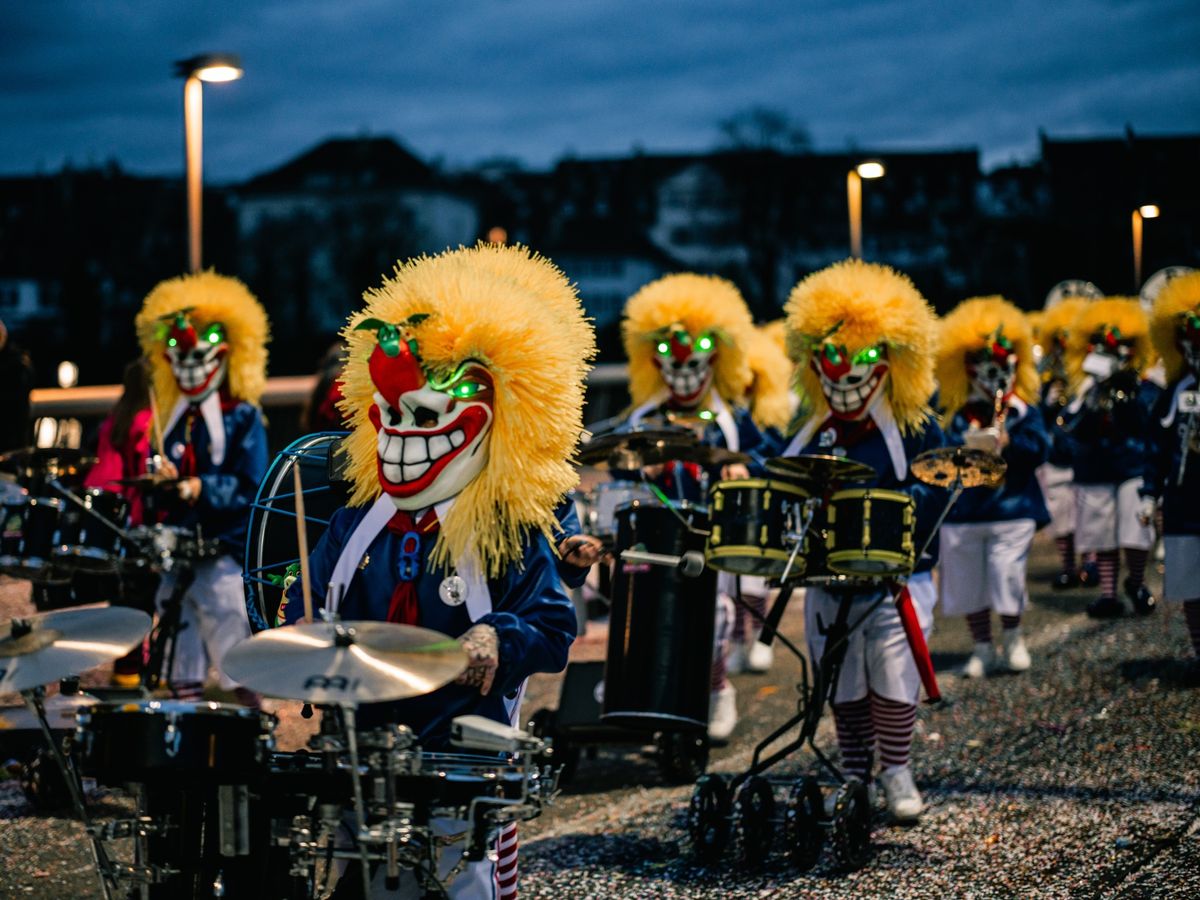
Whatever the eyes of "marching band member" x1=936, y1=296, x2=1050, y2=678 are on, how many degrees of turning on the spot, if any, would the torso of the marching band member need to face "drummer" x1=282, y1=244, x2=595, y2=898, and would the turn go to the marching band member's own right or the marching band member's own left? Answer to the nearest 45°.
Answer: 0° — they already face them

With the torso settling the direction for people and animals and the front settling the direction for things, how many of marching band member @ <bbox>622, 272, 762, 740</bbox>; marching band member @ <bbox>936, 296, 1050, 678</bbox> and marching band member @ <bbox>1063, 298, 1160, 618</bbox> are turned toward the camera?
3

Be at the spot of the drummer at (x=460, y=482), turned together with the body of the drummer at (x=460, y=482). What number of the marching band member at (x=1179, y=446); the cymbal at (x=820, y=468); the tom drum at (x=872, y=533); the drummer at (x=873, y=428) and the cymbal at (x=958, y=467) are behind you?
5

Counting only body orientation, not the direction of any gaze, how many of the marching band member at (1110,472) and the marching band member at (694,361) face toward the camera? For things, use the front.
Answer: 2

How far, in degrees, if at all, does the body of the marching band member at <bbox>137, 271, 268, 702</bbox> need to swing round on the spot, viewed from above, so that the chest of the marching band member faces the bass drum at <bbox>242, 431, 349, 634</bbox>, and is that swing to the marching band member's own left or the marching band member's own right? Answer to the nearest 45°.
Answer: approximately 45° to the marching band member's own left

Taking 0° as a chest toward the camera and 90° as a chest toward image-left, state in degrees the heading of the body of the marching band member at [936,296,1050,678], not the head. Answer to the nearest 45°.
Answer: approximately 0°

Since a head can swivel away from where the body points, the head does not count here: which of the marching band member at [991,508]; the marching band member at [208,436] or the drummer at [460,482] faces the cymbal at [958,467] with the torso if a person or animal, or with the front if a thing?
the marching band member at [991,508]

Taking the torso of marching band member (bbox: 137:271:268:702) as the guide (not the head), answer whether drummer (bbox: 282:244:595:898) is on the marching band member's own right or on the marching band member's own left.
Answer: on the marching band member's own left

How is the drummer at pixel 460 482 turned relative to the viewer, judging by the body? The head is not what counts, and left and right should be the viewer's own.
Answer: facing the viewer and to the left of the viewer

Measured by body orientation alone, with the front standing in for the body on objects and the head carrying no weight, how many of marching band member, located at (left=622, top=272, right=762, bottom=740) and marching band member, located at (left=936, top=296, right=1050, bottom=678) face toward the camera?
2

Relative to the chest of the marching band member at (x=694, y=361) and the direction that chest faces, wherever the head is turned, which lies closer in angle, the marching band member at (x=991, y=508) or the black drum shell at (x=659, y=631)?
the black drum shell

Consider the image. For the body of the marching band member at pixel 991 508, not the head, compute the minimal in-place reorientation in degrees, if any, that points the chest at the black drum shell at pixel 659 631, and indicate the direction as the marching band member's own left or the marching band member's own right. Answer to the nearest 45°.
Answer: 0° — they already face it

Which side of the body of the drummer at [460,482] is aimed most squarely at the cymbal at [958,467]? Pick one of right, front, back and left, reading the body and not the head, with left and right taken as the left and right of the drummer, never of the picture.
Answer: back

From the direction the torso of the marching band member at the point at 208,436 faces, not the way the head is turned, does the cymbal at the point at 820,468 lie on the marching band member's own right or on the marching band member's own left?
on the marching band member's own left
